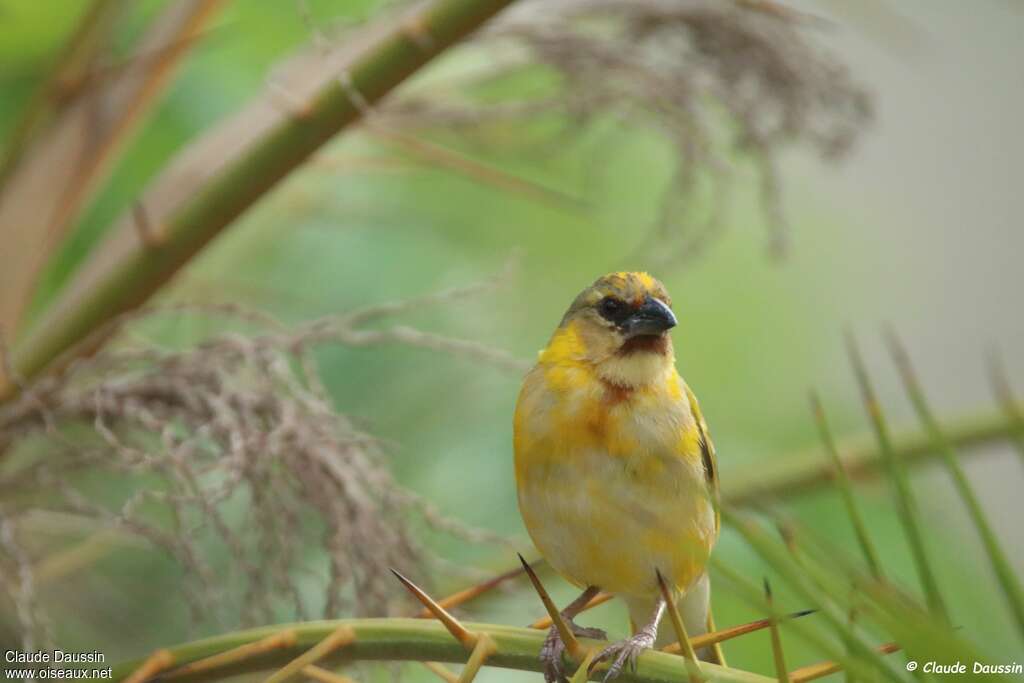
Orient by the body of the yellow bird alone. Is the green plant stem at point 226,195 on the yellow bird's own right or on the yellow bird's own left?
on the yellow bird's own right

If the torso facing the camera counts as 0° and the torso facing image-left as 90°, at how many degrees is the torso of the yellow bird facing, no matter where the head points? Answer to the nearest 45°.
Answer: approximately 0°
